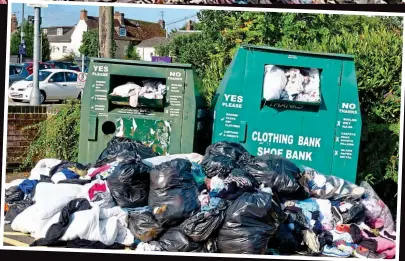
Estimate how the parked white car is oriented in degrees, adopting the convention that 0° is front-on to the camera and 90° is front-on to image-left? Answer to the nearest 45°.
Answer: approximately 45°

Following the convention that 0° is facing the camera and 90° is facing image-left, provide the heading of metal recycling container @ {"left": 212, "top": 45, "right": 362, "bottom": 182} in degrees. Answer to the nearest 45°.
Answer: approximately 0°

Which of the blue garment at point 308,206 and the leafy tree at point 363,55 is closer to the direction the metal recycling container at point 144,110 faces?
the blue garment

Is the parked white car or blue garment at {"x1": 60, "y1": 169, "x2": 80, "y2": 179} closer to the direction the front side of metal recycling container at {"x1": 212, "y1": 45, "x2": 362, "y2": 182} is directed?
the blue garment

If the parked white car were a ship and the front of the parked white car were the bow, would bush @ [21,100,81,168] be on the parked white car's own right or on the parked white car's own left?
on the parked white car's own left

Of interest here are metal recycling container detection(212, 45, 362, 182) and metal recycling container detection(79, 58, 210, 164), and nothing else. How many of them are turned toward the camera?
2
